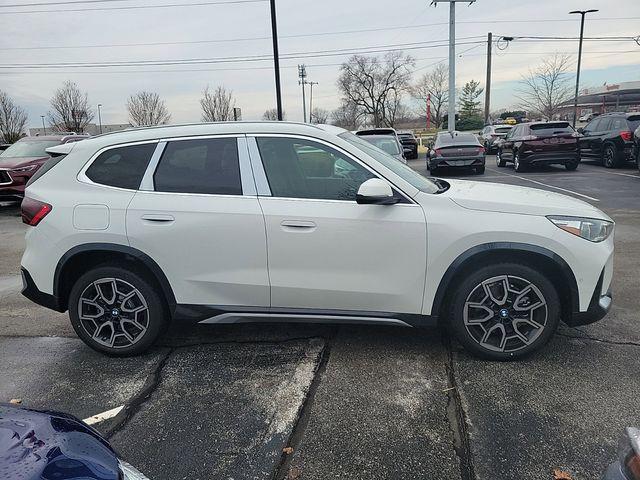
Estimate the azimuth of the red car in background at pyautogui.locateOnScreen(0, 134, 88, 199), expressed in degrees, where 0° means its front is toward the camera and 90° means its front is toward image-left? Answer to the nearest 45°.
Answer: approximately 45°

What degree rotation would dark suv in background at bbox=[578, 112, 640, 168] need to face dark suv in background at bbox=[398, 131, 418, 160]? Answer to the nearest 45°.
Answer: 0° — it already faces it

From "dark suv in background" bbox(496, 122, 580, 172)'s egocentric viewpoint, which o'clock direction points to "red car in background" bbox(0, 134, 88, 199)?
The red car in background is roughly at 9 o'clock from the dark suv in background.

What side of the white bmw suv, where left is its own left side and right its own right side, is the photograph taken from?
right

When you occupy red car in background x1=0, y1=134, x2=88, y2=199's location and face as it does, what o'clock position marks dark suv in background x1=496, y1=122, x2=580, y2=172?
The dark suv in background is roughly at 8 o'clock from the red car in background.

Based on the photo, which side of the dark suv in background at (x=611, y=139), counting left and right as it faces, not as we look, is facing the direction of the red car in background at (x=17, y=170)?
left

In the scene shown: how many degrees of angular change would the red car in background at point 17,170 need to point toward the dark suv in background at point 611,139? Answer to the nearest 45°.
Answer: approximately 135° to its left

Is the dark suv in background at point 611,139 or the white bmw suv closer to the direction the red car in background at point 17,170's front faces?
the white bmw suv

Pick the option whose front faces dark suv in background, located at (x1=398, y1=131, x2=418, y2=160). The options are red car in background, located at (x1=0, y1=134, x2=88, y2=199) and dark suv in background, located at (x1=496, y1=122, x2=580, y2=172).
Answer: dark suv in background, located at (x1=496, y1=122, x2=580, y2=172)

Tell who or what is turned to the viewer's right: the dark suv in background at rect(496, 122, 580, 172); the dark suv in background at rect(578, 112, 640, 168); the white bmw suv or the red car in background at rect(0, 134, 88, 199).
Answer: the white bmw suv

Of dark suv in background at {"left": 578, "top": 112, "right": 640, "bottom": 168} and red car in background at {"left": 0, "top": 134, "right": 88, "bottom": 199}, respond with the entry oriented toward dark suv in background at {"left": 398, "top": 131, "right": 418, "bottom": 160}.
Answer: dark suv in background at {"left": 578, "top": 112, "right": 640, "bottom": 168}

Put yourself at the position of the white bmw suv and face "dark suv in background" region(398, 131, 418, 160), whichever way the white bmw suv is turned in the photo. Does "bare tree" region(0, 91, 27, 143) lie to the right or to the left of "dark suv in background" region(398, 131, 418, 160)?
left

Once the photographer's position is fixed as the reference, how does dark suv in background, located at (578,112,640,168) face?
facing away from the viewer and to the left of the viewer

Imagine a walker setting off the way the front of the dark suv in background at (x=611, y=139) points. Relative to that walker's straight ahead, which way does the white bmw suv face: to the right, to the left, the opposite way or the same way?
to the right

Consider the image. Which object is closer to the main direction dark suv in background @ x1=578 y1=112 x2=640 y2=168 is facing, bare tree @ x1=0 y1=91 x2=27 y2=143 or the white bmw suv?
the bare tree

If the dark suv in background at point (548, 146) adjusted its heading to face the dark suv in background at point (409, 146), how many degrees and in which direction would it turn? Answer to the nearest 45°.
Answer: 0° — it already faces it
